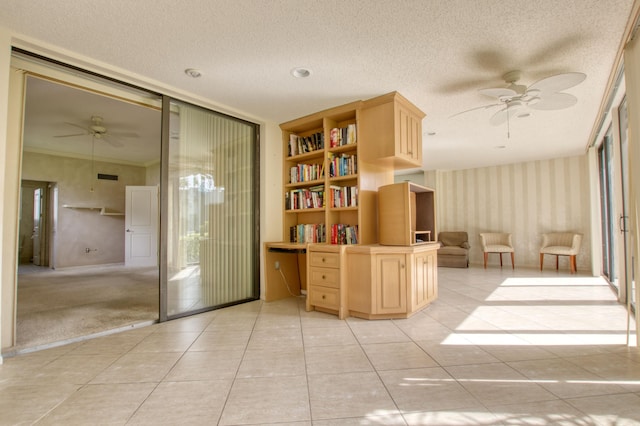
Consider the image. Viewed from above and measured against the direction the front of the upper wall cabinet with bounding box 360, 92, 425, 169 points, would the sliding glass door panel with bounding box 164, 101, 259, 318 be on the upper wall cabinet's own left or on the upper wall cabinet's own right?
on the upper wall cabinet's own right

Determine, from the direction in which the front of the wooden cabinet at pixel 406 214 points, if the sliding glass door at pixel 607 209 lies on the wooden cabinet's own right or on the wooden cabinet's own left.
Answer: on the wooden cabinet's own left

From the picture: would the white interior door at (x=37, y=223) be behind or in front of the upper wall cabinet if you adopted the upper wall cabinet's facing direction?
behind

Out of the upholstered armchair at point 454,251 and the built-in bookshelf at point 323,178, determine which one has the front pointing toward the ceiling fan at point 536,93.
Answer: the upholstered armchair

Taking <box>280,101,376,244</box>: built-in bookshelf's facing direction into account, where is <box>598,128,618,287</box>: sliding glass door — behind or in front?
behind

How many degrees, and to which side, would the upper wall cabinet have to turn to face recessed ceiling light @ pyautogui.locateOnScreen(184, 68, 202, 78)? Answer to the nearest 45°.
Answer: approximately 90° to its right

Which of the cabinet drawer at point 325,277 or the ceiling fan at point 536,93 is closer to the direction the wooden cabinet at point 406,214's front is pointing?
the ceiling fan

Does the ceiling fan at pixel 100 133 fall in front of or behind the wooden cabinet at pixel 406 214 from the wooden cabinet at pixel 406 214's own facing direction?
behind

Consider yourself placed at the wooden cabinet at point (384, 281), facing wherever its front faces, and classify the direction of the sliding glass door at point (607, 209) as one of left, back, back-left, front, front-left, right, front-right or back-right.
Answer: left

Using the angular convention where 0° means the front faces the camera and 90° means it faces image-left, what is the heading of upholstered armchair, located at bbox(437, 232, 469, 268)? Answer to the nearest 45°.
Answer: approximately 0°

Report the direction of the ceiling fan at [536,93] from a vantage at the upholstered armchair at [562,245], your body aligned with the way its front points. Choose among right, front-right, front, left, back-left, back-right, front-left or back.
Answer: front-left
